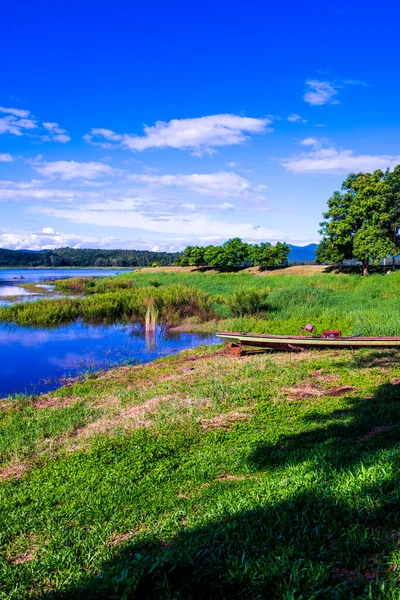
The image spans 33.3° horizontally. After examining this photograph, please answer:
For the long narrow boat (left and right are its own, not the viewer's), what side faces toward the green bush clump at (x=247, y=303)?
right

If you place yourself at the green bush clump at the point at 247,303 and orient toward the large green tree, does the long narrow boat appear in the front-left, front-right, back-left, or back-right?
back-right

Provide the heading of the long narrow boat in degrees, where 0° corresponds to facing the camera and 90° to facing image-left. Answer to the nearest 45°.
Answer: approximately 90°

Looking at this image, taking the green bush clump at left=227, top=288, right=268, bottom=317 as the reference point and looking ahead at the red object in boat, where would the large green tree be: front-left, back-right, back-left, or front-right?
back-left

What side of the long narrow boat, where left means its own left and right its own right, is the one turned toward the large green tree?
right
